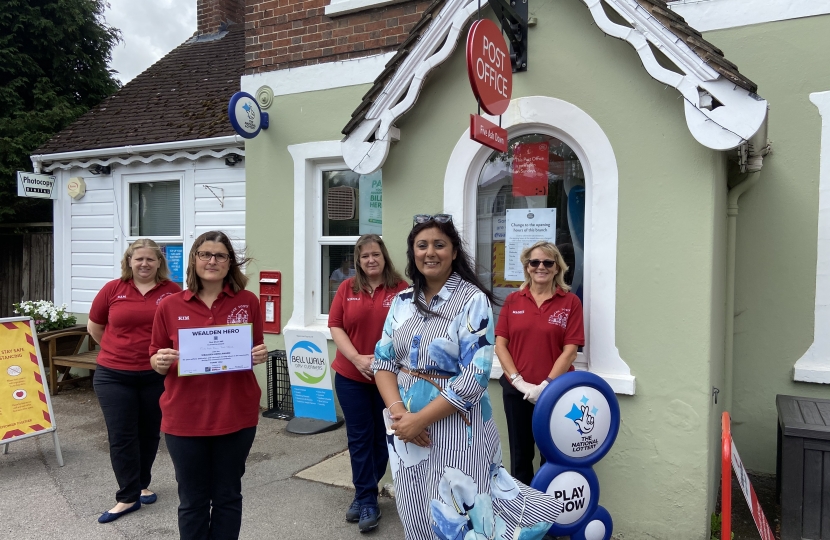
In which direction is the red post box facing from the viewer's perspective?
toward the camera

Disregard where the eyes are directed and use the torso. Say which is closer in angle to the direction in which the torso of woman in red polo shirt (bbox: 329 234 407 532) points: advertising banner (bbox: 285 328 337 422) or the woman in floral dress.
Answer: the woman in floral dress

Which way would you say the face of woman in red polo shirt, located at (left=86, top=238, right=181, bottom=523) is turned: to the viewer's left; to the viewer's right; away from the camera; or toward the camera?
toward the camera

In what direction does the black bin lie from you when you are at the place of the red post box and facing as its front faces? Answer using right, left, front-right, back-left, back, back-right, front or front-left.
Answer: front-left

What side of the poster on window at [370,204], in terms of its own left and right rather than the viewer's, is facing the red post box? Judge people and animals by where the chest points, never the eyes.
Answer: right

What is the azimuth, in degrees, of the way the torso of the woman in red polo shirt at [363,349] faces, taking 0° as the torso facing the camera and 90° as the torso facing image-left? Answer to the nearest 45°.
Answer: approximately 0°

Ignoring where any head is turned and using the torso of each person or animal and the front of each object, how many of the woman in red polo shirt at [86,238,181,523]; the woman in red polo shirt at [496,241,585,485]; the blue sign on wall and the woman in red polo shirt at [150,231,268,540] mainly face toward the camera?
4

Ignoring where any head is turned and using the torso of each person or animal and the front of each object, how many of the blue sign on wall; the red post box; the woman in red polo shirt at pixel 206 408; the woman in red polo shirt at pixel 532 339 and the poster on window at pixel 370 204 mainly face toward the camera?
5

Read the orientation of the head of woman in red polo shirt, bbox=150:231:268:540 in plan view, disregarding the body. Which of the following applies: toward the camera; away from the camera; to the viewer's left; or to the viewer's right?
toward the camera

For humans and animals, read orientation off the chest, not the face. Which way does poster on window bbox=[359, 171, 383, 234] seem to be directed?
toward the camera

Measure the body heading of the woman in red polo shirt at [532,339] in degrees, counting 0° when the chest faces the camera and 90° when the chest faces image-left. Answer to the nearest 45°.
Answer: approximately 0°

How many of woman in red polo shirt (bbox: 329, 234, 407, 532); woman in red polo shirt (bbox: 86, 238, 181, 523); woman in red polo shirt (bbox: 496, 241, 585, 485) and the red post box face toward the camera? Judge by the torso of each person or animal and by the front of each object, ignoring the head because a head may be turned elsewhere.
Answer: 4

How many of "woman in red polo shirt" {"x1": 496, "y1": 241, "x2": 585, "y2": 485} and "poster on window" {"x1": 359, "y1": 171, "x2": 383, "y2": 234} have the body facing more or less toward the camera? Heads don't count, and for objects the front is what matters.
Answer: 2

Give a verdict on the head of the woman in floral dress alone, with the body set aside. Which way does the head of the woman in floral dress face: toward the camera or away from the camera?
toward the camera

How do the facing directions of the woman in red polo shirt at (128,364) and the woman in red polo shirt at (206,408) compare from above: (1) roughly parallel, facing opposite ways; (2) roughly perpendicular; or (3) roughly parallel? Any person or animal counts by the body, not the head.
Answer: roughly parallel

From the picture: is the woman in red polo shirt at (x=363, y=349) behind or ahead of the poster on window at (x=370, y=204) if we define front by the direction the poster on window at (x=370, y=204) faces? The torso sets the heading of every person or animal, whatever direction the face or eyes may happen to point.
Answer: ahead

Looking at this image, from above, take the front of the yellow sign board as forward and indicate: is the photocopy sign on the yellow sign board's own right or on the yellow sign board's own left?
on the yellow sign board's own left
